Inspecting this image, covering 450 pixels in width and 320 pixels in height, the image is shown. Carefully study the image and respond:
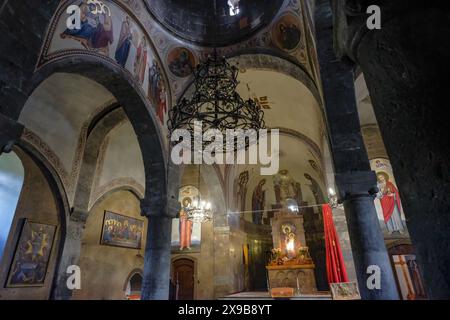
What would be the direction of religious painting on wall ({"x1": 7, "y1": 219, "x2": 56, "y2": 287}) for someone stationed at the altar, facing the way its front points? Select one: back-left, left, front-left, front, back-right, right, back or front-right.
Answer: front-right

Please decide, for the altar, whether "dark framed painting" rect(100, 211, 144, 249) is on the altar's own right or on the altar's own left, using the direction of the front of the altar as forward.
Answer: on the altar's own right

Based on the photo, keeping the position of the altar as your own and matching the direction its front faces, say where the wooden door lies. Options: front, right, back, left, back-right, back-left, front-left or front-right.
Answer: right

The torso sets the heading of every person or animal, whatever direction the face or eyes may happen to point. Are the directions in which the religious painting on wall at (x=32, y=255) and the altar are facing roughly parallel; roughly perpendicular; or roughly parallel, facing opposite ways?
roughly perpendicular

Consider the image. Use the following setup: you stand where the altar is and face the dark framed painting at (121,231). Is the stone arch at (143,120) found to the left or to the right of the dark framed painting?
left

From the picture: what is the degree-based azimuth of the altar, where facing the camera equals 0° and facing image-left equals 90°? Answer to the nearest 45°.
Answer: approximately 0°

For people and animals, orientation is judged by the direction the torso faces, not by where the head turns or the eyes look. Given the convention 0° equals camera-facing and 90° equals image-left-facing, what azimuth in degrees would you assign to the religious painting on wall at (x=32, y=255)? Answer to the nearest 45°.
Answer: approximately 315°

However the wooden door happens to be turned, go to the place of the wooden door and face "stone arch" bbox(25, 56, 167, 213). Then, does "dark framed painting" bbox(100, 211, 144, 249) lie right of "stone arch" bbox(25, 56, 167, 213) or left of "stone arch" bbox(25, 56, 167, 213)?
right
